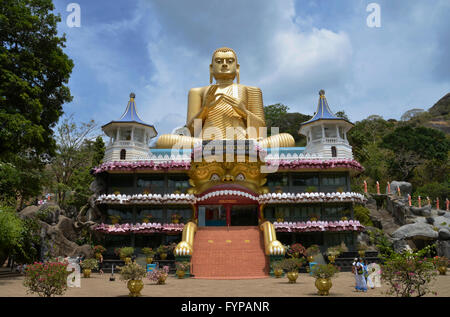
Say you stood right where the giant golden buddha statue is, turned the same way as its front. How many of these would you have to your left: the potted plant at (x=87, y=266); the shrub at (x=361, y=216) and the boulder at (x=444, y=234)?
2

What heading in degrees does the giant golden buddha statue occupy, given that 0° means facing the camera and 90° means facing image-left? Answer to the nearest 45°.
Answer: approximately 0°

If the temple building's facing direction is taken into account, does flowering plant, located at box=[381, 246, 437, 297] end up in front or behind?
in front

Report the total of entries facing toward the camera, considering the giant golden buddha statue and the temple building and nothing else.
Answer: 2

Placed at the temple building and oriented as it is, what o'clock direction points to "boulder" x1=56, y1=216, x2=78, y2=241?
The boulder is roughly at 3 o'clock from the temple building.

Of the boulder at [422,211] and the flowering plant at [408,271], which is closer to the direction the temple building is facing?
the flowering plant

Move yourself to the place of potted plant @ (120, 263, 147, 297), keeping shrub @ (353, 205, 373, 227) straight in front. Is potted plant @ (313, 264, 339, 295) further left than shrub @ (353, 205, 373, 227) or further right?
right

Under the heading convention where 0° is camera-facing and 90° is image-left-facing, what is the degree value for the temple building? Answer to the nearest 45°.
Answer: approximately 0°

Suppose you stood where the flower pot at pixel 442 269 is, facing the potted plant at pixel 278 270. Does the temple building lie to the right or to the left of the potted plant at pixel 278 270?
right

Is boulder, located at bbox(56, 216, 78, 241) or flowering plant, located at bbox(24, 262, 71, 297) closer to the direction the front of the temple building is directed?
the flowering plant
